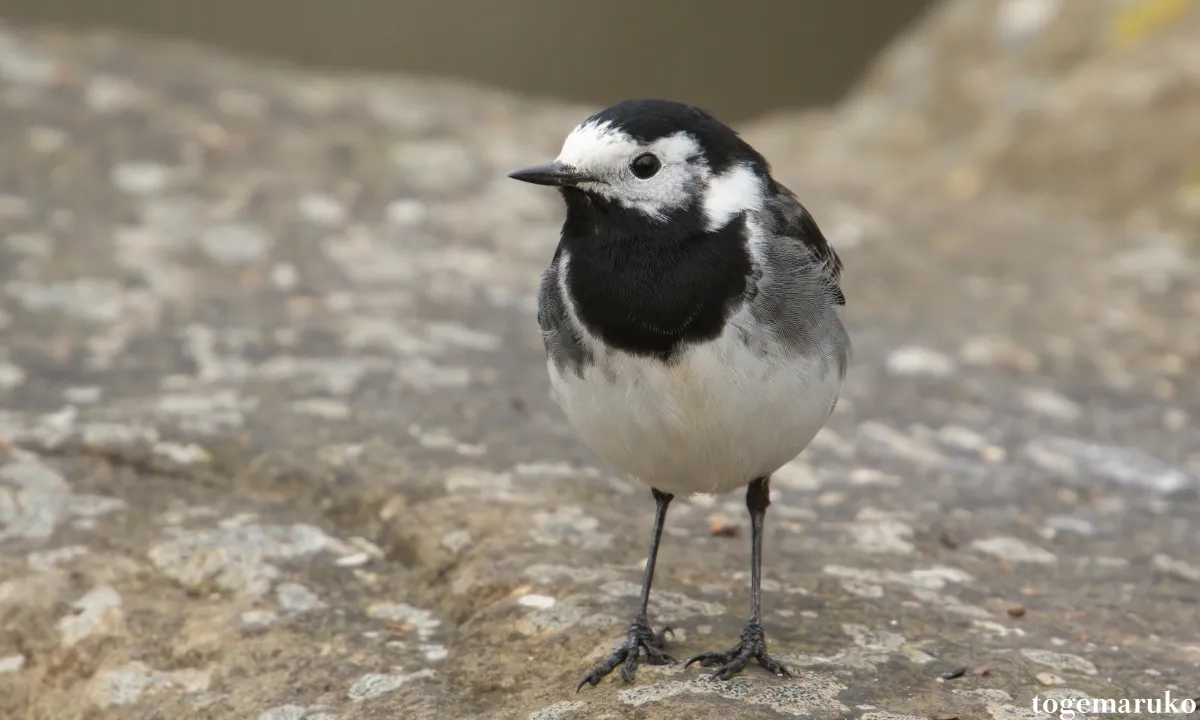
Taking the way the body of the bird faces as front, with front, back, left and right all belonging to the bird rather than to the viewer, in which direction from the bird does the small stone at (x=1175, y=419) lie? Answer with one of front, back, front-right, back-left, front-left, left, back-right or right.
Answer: back

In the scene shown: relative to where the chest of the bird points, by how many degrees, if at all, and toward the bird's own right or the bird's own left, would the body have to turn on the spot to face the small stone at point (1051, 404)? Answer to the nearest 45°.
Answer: approximately 180°

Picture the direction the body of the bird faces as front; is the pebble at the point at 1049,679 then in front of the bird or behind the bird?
behind

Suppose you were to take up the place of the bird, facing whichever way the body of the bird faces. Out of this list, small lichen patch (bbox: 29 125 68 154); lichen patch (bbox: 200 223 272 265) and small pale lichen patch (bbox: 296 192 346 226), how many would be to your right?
3

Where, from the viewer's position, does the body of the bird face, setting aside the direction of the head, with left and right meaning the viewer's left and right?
facing the viewer and to the left of the viewer

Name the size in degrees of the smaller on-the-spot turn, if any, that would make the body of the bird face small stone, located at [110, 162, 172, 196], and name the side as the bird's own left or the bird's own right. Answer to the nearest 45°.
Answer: approximately 90° to the bird's own right

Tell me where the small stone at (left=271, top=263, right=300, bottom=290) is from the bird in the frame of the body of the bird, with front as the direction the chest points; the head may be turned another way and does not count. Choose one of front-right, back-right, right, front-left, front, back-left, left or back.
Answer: right

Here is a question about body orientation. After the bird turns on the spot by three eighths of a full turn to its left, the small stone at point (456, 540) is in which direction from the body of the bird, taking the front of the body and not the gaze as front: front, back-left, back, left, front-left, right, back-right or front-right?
back-left

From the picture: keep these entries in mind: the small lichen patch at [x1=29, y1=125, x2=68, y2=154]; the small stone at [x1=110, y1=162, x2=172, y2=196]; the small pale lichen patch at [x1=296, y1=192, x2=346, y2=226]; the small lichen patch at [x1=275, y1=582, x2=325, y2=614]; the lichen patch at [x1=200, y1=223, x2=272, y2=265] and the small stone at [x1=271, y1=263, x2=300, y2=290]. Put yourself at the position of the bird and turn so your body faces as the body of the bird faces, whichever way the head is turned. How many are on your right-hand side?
6

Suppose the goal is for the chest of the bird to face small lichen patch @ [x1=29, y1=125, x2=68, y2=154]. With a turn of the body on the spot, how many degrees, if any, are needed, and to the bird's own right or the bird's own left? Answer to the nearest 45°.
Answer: approximately 90° to the bird's own right

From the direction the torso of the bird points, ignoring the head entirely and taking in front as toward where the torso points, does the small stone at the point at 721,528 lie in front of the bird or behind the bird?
behind
